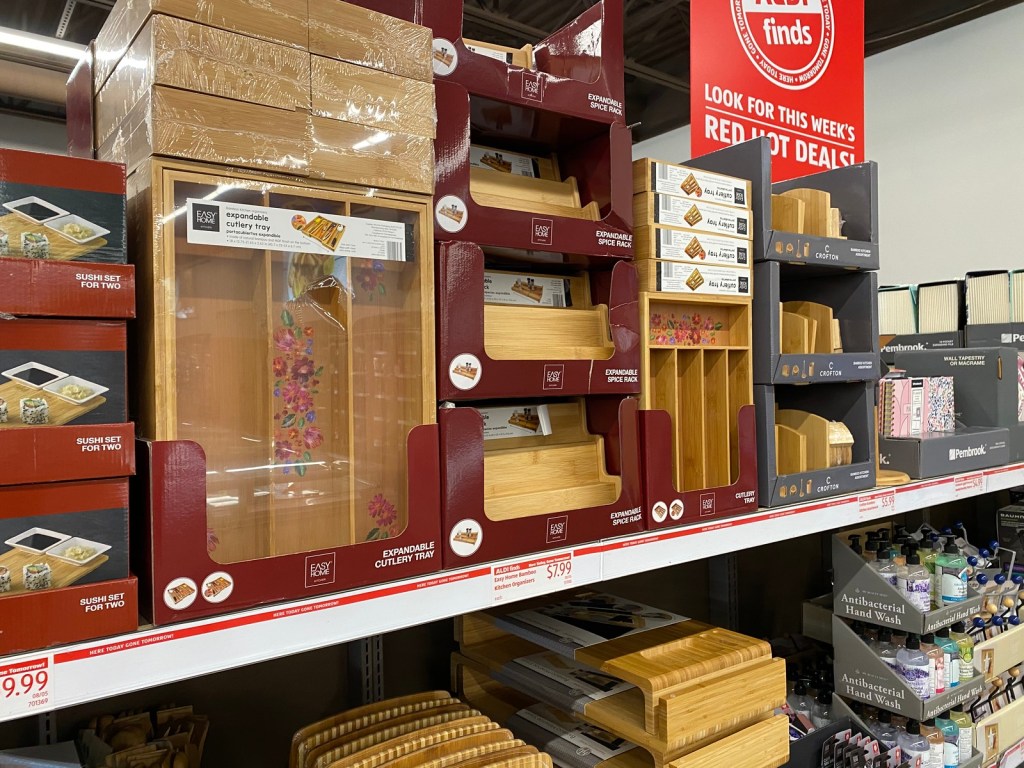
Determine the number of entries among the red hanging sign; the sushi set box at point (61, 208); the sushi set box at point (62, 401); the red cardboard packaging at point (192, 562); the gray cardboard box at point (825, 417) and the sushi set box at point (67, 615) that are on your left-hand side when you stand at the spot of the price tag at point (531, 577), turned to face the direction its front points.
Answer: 2

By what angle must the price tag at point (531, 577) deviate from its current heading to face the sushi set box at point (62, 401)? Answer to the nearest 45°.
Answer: approximately 90° to its right

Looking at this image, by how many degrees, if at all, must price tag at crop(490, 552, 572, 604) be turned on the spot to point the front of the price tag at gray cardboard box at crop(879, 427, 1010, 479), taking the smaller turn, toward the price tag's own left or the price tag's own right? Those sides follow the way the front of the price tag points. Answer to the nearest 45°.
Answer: approximately 90° to the price tag's own left

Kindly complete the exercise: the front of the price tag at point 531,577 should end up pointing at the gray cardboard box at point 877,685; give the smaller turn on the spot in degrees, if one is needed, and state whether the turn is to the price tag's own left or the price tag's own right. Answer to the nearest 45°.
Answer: approximately 90° to the price tag's own left

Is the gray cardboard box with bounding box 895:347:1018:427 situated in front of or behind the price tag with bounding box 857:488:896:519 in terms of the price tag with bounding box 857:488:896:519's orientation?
behind

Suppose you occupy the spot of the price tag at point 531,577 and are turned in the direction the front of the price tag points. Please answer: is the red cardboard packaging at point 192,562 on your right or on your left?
on your right
